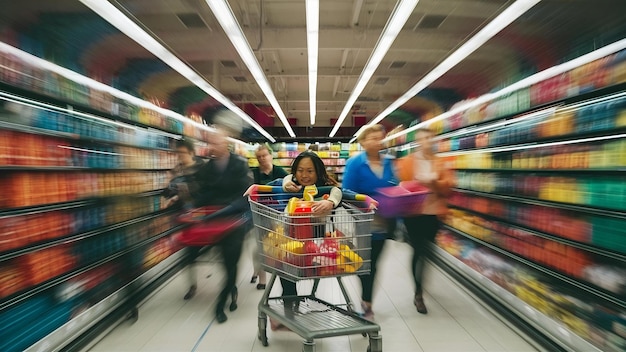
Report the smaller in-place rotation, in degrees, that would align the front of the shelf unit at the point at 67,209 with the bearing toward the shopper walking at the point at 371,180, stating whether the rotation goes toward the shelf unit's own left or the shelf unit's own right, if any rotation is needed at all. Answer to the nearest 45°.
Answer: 0° — it already faces them

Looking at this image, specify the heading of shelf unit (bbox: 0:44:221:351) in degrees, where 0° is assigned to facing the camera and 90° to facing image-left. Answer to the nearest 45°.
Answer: approximately 315°

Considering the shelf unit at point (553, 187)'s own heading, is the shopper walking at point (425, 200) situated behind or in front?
in front

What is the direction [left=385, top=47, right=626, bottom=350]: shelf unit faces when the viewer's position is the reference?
facing the viewer and to the left of the viewer

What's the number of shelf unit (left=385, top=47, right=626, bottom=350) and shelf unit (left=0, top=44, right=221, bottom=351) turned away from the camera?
0

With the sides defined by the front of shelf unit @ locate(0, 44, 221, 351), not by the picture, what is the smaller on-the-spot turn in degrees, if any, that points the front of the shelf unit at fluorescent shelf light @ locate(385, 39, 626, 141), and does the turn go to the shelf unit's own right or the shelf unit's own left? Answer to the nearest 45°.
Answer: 0° — it already faces it

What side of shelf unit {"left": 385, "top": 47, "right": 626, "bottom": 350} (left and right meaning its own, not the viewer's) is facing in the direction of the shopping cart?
front
